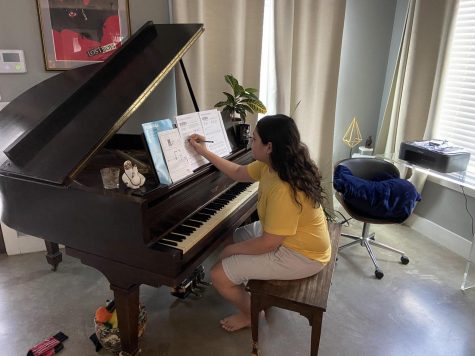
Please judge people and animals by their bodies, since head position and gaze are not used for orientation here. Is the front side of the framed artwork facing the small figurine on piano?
yes

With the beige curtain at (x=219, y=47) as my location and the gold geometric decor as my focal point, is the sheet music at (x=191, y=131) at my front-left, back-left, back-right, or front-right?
back-right

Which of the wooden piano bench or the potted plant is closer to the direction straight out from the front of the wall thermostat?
the wooden piano bench

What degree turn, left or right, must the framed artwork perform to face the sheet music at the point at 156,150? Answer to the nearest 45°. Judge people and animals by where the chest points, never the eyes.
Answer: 0° — it already faces it

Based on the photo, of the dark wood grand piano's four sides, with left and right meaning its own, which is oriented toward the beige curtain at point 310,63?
left

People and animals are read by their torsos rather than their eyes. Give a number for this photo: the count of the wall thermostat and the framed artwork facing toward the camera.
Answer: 2

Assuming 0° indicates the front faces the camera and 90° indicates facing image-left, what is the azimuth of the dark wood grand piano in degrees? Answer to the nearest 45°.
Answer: approximately 315°

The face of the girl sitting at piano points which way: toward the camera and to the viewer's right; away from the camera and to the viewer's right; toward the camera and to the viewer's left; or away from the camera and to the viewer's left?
away from the camera and to the viewer's left

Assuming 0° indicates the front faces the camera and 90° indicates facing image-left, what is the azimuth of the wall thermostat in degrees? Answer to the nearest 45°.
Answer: approximately 0°

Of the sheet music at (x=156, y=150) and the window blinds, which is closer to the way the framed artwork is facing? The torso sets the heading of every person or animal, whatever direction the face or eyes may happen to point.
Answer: the sheet music

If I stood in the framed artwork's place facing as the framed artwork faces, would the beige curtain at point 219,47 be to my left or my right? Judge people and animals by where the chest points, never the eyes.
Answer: on my left
